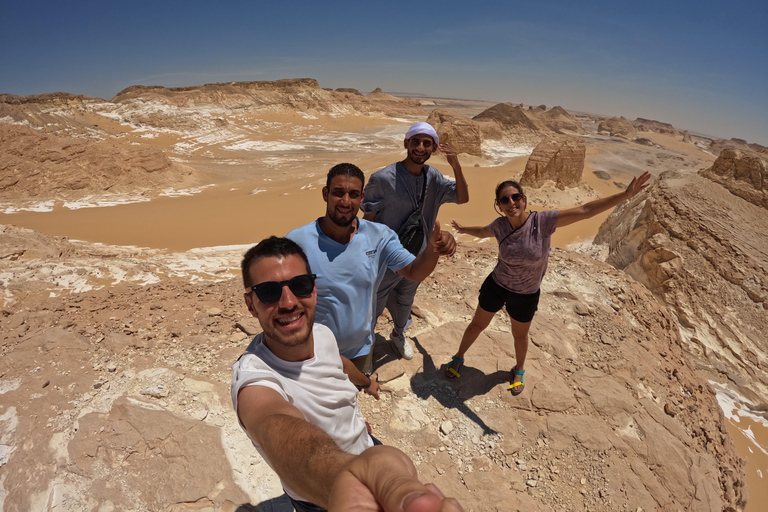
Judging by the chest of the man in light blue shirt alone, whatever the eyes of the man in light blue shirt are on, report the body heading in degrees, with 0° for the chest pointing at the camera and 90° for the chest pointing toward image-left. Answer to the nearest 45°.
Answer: approximately 0°

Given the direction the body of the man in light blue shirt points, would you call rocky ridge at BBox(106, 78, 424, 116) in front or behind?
behind

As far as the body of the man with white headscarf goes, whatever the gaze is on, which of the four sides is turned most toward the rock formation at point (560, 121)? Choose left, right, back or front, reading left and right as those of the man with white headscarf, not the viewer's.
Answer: back

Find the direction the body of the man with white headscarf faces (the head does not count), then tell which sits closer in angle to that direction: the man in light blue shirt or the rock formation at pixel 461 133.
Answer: the man in light blue shirt

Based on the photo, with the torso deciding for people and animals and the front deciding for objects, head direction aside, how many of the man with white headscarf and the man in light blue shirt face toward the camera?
2

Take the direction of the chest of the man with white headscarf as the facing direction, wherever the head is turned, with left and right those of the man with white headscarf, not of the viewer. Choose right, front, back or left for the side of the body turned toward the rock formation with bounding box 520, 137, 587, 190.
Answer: back

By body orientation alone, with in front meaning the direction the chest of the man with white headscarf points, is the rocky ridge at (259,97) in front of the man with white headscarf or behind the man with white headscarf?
behind

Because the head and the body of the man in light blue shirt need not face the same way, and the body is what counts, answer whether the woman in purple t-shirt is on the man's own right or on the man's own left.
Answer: on the man's own left

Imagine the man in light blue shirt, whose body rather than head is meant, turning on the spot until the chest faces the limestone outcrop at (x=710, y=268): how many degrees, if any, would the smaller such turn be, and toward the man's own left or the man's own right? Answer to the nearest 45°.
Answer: approximately 135° to the man's own left

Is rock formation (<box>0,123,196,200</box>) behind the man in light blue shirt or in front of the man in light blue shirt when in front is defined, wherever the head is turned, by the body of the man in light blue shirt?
behind

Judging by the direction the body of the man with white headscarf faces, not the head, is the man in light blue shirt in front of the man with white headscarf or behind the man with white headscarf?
in front
